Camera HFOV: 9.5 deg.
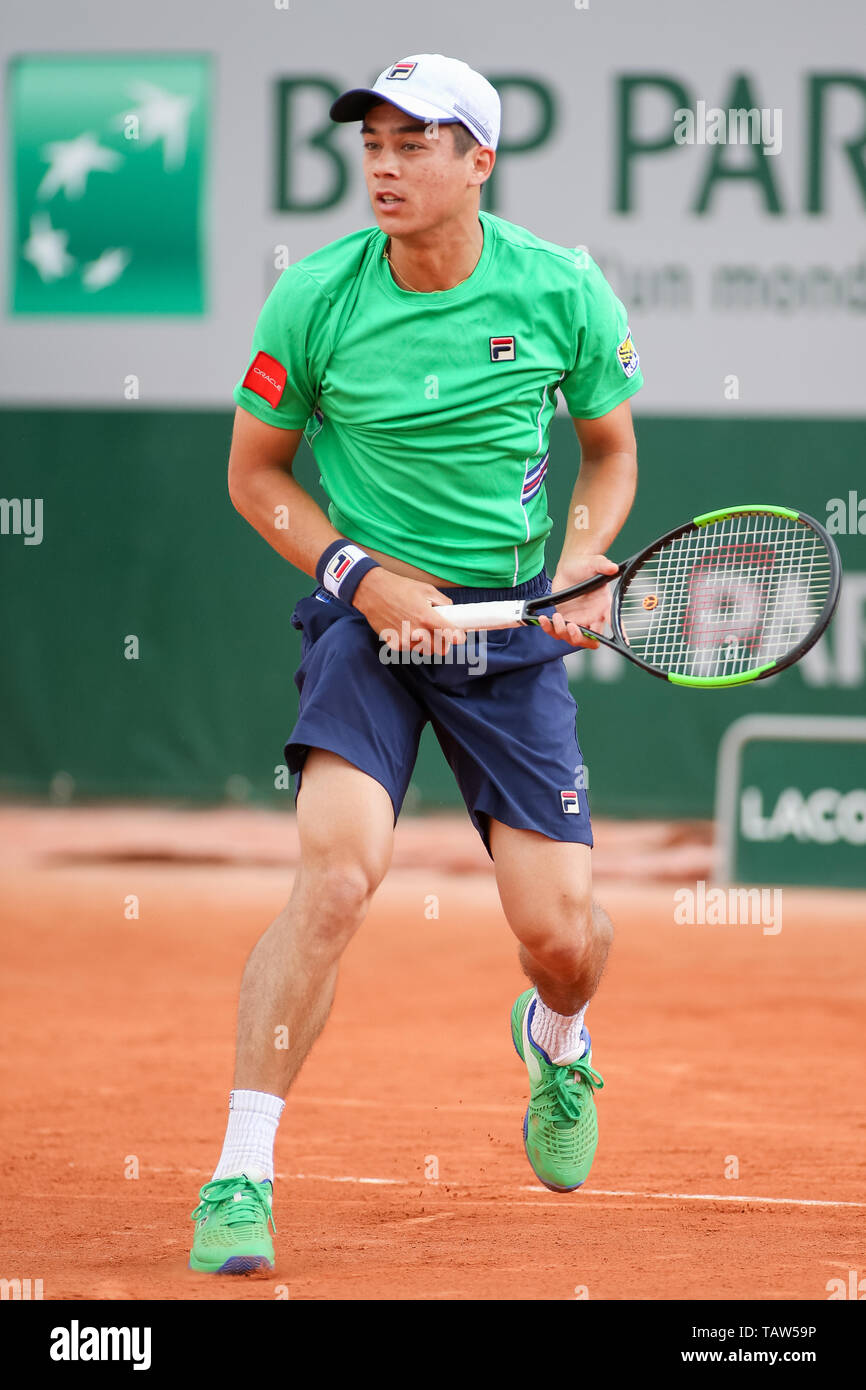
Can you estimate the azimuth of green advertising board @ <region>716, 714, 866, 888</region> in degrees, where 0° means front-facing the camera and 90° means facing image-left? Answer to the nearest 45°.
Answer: approximately 0°

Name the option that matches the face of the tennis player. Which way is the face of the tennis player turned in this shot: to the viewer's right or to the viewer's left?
to the viewer's left

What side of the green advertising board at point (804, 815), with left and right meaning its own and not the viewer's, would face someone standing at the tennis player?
front
